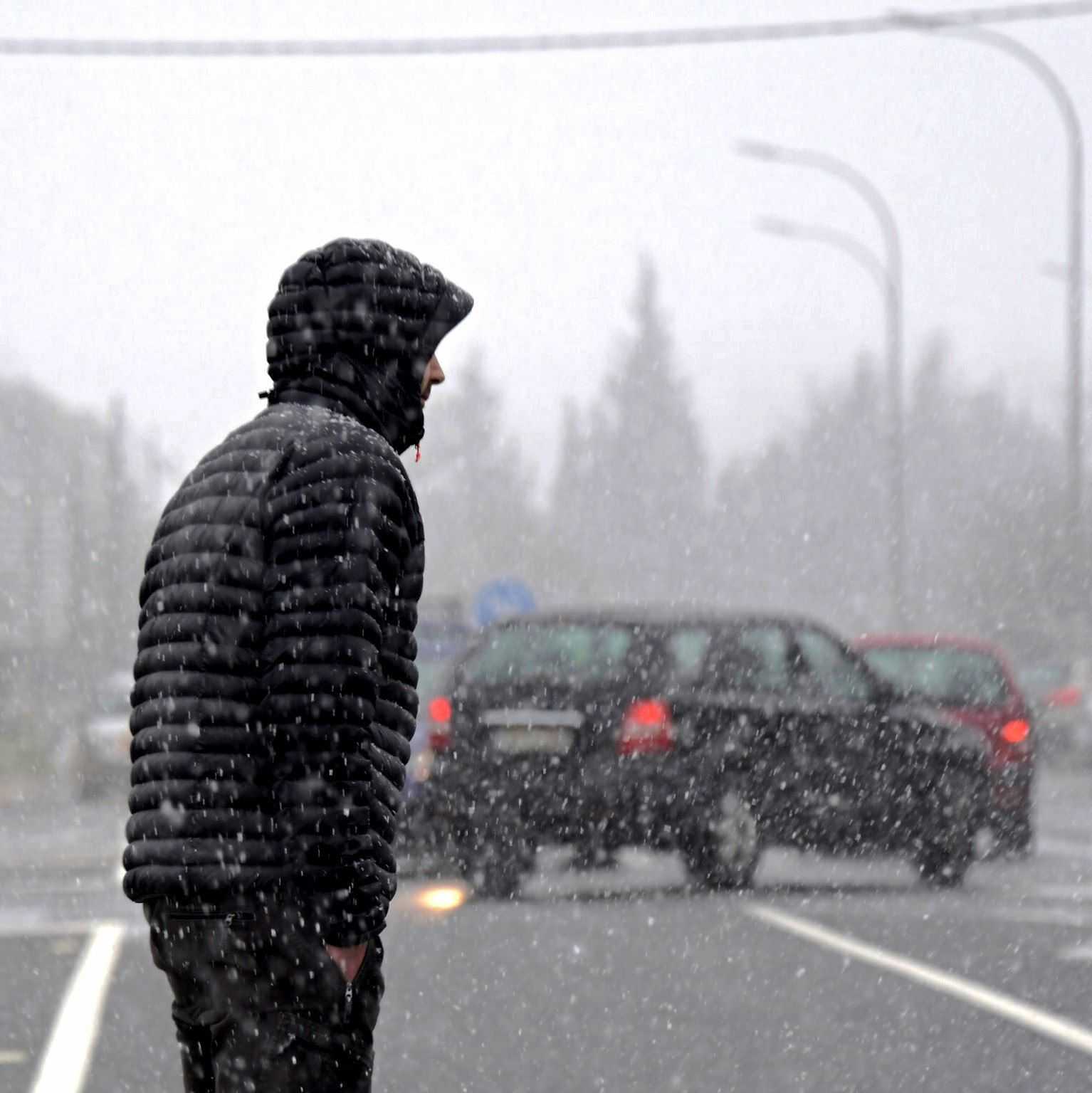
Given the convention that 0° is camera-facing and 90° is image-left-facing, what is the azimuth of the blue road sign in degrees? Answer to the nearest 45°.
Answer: approximately 0°

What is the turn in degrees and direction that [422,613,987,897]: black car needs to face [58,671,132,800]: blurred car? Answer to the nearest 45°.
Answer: approximately 90° to its left

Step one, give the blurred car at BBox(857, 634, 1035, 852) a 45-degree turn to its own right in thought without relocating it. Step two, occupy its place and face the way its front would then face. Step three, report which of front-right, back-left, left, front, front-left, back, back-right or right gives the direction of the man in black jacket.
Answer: back-right

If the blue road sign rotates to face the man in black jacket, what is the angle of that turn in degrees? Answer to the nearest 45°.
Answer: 0° — it already faces them

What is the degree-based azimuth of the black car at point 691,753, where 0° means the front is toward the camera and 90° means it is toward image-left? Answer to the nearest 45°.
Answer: approximately 225°

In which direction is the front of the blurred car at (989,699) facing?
away from the camera

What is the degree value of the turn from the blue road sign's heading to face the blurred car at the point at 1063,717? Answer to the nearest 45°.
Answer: approximately 135° to its left

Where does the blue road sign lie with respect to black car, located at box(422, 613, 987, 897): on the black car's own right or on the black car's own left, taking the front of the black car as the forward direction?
on the black car's own left

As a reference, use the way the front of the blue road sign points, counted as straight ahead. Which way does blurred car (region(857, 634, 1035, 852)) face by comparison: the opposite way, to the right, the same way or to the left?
the opposite way
